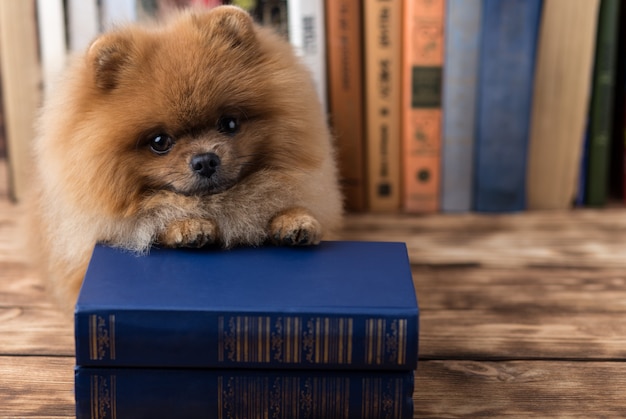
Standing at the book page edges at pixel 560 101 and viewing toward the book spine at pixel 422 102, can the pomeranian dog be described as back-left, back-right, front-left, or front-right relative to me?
front-left

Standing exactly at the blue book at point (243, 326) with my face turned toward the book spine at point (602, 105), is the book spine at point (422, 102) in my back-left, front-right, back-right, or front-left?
front-left

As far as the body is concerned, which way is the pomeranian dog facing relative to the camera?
toward the camera

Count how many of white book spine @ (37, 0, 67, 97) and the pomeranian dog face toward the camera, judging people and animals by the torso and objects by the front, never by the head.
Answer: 2

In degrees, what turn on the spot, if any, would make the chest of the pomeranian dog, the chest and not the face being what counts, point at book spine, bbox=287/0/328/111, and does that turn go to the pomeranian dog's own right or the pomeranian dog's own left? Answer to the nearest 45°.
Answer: approximately 135° to the pomeranian dog's own left

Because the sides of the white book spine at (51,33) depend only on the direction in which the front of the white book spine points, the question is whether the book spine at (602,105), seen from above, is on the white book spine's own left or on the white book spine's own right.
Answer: on the white book spine's own left

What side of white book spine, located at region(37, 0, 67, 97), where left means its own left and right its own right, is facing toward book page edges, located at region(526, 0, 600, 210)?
left

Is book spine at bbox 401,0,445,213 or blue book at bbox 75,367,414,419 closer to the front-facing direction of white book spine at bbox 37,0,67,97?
the blue book

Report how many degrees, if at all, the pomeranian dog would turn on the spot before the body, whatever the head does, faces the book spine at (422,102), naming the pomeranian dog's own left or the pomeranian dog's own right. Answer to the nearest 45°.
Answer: approximately 135° to the pomeranian dog's own left

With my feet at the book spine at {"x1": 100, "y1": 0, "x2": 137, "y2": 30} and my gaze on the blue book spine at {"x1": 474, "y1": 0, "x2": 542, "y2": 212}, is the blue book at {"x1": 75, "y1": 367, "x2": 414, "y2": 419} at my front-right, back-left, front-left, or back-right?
front-right

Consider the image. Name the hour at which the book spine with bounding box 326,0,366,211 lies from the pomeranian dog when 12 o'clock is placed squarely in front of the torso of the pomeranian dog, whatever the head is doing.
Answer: The book spine is roughly at 7 o'clock from the pomeranian dog.

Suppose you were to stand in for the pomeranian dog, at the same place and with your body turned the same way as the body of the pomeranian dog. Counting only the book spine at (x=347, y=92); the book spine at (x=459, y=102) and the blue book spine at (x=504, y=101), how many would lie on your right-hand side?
0

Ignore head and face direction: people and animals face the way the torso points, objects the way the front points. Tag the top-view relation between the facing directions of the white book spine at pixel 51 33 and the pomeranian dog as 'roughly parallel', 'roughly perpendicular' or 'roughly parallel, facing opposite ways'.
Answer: roughly parallel
